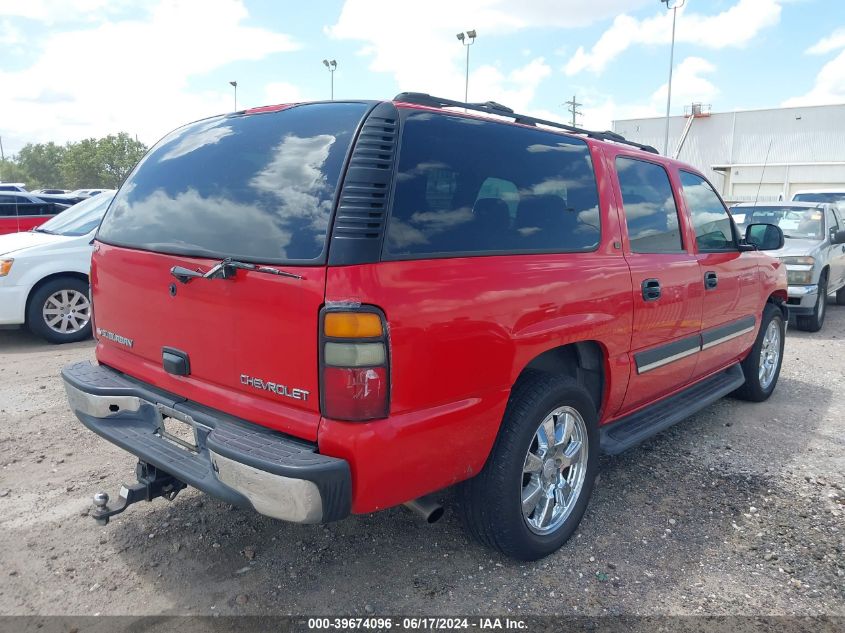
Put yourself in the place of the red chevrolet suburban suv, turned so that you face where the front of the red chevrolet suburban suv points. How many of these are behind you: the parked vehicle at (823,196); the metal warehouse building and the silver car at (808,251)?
0

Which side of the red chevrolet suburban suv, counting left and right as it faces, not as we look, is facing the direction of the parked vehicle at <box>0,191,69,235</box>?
left

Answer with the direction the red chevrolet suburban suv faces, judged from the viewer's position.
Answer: facing away from the viewer and to the right of the viewer

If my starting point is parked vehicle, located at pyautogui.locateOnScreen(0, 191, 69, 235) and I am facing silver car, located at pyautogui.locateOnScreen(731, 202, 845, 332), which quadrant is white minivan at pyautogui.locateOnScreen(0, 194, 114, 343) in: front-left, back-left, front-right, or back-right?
front-right

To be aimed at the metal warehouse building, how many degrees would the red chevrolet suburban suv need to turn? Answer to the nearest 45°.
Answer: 0° — it already faces it

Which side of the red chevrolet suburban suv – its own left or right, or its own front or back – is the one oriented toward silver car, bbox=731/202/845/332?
front

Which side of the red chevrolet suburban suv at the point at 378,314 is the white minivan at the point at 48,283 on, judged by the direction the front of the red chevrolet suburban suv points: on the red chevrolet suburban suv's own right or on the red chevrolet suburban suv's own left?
on the red chevrolet suburban suv's own left
